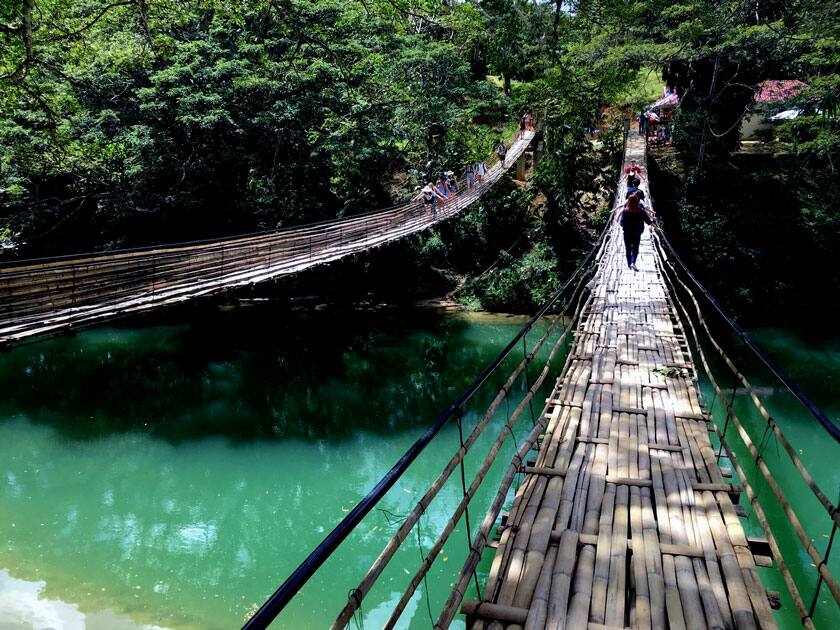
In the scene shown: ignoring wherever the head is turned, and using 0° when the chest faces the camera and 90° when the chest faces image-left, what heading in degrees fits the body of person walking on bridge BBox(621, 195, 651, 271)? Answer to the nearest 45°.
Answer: approximately 180°

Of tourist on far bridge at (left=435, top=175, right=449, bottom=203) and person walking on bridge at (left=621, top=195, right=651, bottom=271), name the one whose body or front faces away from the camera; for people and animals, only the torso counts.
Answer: the person walking on bridge

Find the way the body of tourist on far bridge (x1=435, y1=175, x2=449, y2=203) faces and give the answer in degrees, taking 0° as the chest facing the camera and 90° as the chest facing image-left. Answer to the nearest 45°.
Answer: approximately 45°

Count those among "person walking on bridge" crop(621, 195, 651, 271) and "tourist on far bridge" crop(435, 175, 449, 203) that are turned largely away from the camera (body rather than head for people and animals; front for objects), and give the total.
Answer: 1

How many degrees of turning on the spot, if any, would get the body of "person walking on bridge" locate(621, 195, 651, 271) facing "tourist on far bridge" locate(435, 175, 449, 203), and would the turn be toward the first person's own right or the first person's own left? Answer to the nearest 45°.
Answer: approximately 45° to the first person's own left

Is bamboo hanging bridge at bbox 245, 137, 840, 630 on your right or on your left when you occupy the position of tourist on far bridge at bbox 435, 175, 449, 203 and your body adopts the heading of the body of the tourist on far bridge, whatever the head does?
on your left
